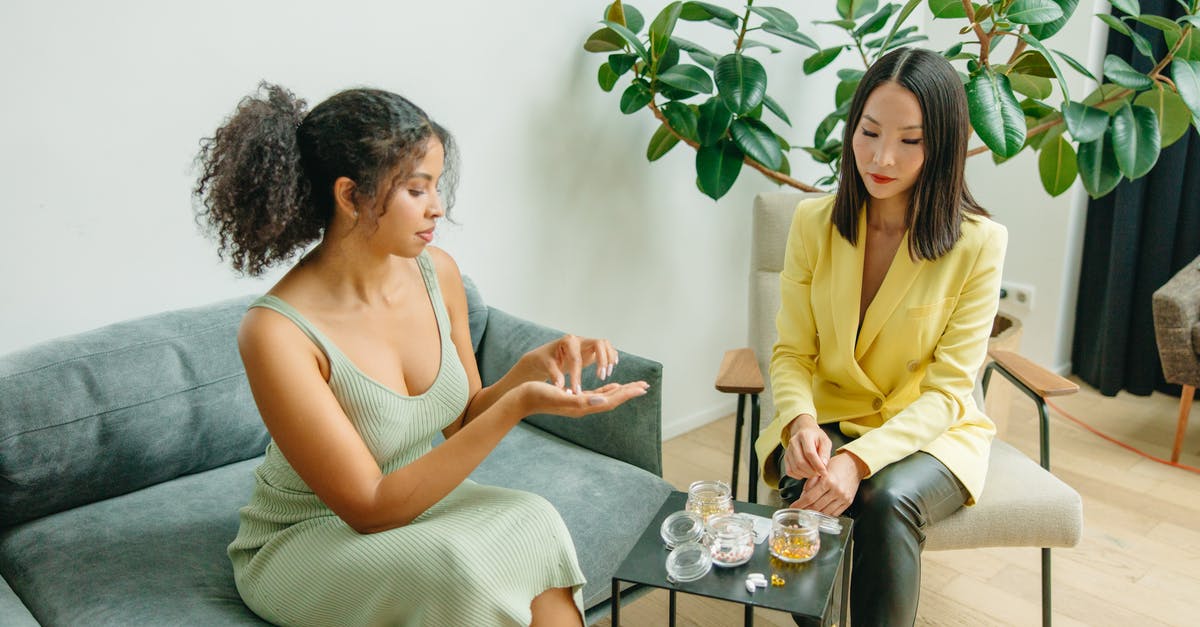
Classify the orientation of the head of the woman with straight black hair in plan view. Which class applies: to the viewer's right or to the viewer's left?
to the viewer's left

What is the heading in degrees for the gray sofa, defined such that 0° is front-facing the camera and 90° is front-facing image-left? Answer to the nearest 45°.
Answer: approximately 315°

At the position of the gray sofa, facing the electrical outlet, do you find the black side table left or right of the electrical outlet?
right

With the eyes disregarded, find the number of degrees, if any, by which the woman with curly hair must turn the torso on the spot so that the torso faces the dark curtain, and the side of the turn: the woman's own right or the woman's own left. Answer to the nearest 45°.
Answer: approximately 90° to the woman's own left

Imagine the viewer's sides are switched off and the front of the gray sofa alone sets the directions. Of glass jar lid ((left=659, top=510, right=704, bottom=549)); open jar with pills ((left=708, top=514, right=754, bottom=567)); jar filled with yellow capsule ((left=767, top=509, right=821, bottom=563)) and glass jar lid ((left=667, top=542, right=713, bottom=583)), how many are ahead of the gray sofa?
4

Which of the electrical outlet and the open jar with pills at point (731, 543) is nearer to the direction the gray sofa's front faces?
the open jar with pills

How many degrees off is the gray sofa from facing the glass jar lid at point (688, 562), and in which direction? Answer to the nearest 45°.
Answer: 0° — it already faces it

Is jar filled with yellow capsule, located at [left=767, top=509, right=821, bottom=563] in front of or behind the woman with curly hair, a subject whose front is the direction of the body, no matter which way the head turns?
in front

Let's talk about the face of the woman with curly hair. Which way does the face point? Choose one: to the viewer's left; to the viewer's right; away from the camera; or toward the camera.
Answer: to the viewer's right

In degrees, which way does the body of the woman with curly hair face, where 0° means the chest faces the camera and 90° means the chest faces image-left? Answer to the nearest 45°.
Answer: approximately 315°

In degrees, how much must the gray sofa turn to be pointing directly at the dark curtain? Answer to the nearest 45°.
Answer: approximately 45° to its left

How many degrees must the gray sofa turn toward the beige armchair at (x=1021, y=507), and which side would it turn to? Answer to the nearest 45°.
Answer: approximately 45° to its left

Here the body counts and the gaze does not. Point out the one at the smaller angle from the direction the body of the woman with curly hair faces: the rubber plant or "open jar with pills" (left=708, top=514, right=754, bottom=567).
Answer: the open jar with pills

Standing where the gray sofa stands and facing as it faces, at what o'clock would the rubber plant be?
The rubber plant is roughly at 10 o'clock from the gray sofa.
